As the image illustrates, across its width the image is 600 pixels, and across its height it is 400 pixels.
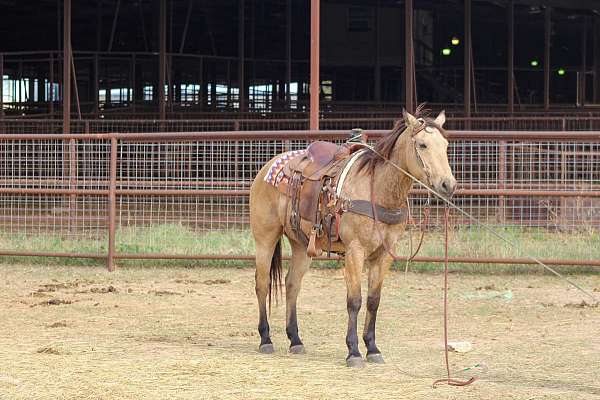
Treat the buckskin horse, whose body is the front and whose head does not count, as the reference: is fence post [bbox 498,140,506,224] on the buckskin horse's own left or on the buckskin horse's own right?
on the buckskin horse's own left

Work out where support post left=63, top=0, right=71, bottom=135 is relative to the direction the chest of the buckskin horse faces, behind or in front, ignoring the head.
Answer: behind

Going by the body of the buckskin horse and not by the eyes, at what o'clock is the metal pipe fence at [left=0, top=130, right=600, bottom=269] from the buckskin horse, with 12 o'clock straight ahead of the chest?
The metal pipe fence is roughly at 7 o'clock from the buckskin horse.

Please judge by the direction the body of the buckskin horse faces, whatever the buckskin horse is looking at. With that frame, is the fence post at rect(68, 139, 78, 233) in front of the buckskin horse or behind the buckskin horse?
behind

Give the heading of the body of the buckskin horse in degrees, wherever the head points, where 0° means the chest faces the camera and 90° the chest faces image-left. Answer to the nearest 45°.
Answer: approximately 315°

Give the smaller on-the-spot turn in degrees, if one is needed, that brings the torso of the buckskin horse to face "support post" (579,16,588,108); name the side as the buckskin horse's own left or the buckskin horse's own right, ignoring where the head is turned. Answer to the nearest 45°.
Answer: approximately 135° to the buckskin horse's own left

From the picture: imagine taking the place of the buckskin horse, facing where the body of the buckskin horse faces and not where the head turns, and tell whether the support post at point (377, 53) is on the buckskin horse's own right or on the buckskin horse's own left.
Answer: on the buckskin horse's own left

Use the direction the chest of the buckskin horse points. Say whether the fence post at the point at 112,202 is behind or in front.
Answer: behind

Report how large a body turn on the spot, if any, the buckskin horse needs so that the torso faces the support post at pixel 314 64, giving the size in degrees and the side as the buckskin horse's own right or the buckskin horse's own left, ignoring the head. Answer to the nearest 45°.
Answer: approximately 135° to the buckskin horse's own left
